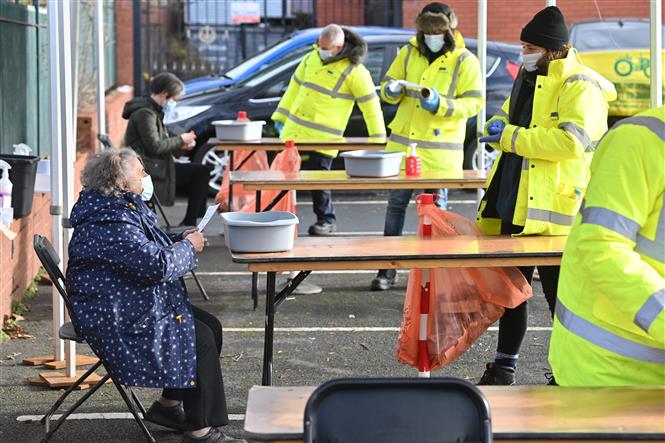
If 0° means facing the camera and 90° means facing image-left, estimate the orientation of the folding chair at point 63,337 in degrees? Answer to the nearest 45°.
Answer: approximately 270°

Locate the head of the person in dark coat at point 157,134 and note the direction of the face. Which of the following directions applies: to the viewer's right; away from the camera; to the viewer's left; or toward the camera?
to the viewer's right

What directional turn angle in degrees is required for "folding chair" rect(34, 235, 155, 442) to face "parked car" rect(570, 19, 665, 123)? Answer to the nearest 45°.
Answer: approximately 45° to its left

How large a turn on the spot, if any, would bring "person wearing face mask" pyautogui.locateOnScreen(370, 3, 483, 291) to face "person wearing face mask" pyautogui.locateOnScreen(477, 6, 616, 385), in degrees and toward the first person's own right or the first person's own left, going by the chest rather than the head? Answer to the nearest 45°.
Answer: approximately 45° to the first person's own left

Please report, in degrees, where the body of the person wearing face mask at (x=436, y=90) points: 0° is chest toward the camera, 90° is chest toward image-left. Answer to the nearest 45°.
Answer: approximately 45°

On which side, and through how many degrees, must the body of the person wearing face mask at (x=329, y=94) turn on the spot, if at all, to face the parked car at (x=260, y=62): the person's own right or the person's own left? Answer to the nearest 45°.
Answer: approximately 135° to the person's own right

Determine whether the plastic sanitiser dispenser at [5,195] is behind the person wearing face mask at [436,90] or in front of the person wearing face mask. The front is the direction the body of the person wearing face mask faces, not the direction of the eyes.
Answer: in front

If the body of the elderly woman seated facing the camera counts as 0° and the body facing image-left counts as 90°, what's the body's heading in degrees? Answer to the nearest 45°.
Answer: approximately 270°

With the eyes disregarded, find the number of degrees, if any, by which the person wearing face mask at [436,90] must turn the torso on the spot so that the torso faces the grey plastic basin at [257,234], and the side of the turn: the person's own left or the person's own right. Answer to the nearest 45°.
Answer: approximately 45° to the person's own right

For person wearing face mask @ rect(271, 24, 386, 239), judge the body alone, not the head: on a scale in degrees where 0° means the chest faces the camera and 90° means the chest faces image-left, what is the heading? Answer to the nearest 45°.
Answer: approximately 45°

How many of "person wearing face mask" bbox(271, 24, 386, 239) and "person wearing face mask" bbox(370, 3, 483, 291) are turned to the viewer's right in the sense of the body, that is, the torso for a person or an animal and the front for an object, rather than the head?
0
